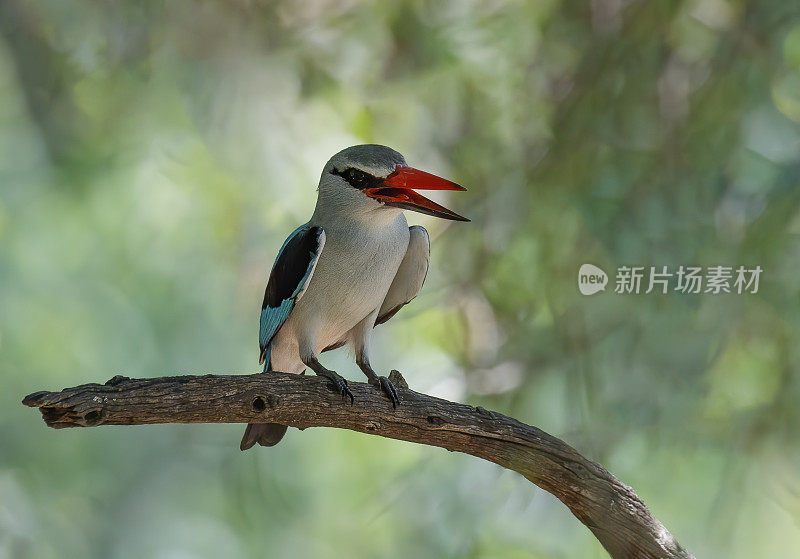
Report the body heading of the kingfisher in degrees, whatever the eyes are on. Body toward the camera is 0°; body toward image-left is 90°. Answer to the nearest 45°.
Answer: approximately 315°
